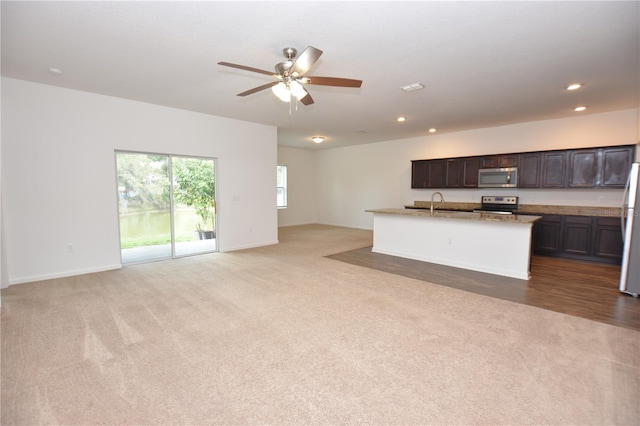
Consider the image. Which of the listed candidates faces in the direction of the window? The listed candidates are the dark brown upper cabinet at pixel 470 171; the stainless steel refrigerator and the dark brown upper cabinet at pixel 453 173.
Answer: the stainless steel refrigerator

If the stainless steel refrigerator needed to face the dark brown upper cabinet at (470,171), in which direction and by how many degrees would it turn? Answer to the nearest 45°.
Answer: approximately 45° to its right

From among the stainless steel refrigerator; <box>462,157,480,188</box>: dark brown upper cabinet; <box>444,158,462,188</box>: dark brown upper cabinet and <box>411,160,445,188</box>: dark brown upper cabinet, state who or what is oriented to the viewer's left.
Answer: the stainless steel refrigerator

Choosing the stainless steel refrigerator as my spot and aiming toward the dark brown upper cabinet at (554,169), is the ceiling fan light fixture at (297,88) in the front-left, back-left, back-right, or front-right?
back-left

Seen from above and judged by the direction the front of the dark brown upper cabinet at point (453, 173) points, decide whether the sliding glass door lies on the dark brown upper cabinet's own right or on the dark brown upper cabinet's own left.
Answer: on the dark brown upper cabinet's own right

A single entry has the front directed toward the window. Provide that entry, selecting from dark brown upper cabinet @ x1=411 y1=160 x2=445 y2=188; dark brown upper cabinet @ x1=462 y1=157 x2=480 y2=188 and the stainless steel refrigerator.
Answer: the stainless steel refrigerator

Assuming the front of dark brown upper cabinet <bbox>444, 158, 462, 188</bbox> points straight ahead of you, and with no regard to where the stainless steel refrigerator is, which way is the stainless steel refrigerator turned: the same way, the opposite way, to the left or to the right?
to the right

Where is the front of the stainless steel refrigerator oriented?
to the viewer's left

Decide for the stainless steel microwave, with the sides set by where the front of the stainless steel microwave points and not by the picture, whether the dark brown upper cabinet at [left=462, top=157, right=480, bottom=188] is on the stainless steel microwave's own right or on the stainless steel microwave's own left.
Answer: on the stainless steel microwave's own right

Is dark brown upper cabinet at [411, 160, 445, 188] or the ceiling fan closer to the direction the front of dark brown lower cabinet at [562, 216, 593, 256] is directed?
the ceiling fan
